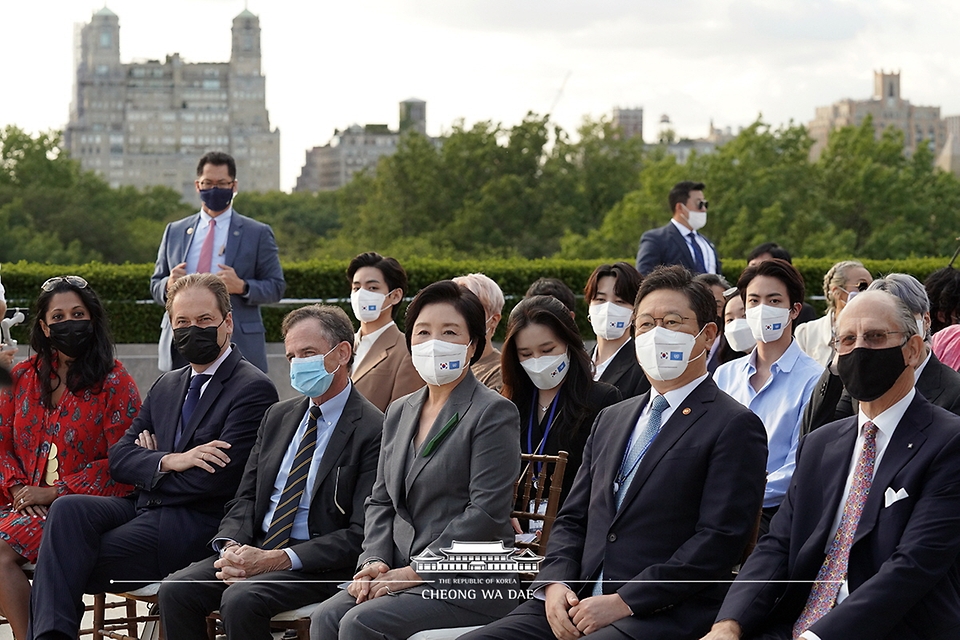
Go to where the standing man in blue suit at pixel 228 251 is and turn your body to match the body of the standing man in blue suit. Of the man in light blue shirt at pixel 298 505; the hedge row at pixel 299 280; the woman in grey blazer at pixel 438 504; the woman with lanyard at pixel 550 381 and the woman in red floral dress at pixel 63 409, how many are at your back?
1

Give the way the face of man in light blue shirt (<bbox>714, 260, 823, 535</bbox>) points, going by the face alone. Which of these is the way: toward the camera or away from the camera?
toward the camera

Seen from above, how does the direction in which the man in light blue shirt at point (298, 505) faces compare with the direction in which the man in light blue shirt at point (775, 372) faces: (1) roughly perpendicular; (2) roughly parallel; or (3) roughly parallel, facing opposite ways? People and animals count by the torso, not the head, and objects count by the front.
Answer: roughly parallel

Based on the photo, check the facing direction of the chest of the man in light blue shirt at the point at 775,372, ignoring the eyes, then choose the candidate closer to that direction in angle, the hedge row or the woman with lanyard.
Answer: the woman with lanyard

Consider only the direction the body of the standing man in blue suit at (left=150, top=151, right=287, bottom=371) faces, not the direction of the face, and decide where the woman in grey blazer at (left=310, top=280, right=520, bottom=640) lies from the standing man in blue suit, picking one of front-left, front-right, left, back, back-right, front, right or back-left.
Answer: front

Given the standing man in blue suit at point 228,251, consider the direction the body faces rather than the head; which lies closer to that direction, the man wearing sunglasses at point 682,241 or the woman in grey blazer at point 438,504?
the woman in grey blazer

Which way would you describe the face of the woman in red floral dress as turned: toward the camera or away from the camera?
toward the camera

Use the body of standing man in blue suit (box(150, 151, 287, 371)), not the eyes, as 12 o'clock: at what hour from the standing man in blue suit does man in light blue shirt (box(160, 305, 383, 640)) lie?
The man in light blue shirt is roughly at 12 o'clock from the standing man in blue suit.

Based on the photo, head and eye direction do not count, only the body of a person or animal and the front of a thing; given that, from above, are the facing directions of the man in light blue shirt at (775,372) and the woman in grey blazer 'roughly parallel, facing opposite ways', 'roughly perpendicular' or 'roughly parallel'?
roughly parallel

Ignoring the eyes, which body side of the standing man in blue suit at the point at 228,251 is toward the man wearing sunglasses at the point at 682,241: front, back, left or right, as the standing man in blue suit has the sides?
left

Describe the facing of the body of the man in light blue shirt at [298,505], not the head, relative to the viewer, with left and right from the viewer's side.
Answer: facing the viewer and to the left of the viewer

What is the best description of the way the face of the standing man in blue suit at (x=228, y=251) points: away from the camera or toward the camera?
toward the camera

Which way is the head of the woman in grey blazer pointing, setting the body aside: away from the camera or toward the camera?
toward the camera

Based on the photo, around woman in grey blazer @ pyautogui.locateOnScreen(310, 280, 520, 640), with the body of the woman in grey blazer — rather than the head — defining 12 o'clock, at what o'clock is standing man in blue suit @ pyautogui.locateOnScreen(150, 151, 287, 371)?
The standing man in blue suit is roughly at 4 o'clock from the woman in grey blazer.

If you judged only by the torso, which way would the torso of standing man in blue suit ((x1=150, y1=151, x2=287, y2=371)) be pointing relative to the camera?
toward the camera

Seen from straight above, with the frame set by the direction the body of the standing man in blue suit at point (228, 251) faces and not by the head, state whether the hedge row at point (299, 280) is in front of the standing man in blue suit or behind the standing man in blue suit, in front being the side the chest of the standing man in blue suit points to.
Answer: behind

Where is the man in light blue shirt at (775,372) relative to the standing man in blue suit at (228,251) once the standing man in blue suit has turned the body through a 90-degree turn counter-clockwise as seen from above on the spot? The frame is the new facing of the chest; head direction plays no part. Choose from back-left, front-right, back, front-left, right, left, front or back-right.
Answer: front-right
